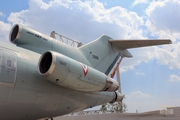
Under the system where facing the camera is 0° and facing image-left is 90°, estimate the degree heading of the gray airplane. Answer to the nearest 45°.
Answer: approximately 45°
